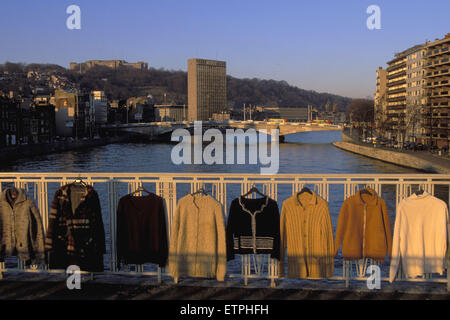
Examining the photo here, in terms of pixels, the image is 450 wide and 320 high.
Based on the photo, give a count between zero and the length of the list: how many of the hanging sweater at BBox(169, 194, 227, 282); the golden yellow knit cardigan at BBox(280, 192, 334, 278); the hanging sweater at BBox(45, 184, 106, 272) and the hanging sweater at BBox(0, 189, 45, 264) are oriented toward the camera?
4

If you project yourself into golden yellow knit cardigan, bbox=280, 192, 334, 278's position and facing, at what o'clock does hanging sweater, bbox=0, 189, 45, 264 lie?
The hanging sweater is roughly at 3 o'clock from the golden yellow knit cardigan.

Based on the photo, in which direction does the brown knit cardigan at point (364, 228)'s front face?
toward the camera

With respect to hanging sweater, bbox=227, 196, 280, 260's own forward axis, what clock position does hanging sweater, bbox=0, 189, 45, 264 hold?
hanging sweater, bbox=0, 189, 45, 264 is roughly at 3 o'clock from hanging sweater, bbox=227, 196, 280, 260.

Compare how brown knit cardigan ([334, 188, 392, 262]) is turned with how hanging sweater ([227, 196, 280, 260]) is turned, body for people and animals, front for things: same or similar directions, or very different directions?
same or similar directions

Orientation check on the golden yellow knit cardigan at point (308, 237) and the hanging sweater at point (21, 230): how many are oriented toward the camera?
2

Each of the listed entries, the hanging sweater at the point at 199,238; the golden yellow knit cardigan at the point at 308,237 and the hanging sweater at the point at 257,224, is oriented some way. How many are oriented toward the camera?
3

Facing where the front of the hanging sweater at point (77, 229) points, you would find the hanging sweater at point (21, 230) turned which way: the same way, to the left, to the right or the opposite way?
the same way

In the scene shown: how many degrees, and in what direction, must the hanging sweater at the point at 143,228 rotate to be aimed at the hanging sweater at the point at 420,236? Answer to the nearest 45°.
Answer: approximately 90° to its left

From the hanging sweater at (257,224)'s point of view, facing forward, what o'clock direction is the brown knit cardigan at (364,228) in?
The brown knit cardigan is roughly at 9 o'clock from the hanging sweater.

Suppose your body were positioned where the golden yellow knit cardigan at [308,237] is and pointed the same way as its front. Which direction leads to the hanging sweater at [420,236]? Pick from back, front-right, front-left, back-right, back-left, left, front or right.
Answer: left

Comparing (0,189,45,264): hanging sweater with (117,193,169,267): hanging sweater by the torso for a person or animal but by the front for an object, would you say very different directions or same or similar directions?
same or similar directions

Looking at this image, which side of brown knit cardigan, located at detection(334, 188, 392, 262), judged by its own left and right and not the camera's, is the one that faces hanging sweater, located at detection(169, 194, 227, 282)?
right

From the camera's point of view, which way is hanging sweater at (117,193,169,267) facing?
toward the camera

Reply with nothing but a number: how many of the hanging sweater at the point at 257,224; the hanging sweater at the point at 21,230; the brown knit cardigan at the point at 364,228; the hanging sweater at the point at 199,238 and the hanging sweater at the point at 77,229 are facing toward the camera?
5

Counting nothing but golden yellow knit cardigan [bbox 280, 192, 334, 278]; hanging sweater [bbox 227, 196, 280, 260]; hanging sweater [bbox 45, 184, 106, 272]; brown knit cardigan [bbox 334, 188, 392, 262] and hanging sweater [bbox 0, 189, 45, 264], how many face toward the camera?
5

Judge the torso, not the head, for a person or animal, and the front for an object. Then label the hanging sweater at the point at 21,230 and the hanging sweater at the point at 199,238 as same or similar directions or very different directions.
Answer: same or similar directions

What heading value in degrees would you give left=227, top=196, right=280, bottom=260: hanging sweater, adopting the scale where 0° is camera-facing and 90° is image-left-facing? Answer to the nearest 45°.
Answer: approximately 0°

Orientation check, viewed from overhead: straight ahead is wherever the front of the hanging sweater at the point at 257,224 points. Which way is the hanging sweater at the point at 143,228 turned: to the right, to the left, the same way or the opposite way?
the same way

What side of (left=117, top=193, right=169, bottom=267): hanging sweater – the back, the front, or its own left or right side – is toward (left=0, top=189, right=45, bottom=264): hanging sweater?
right
